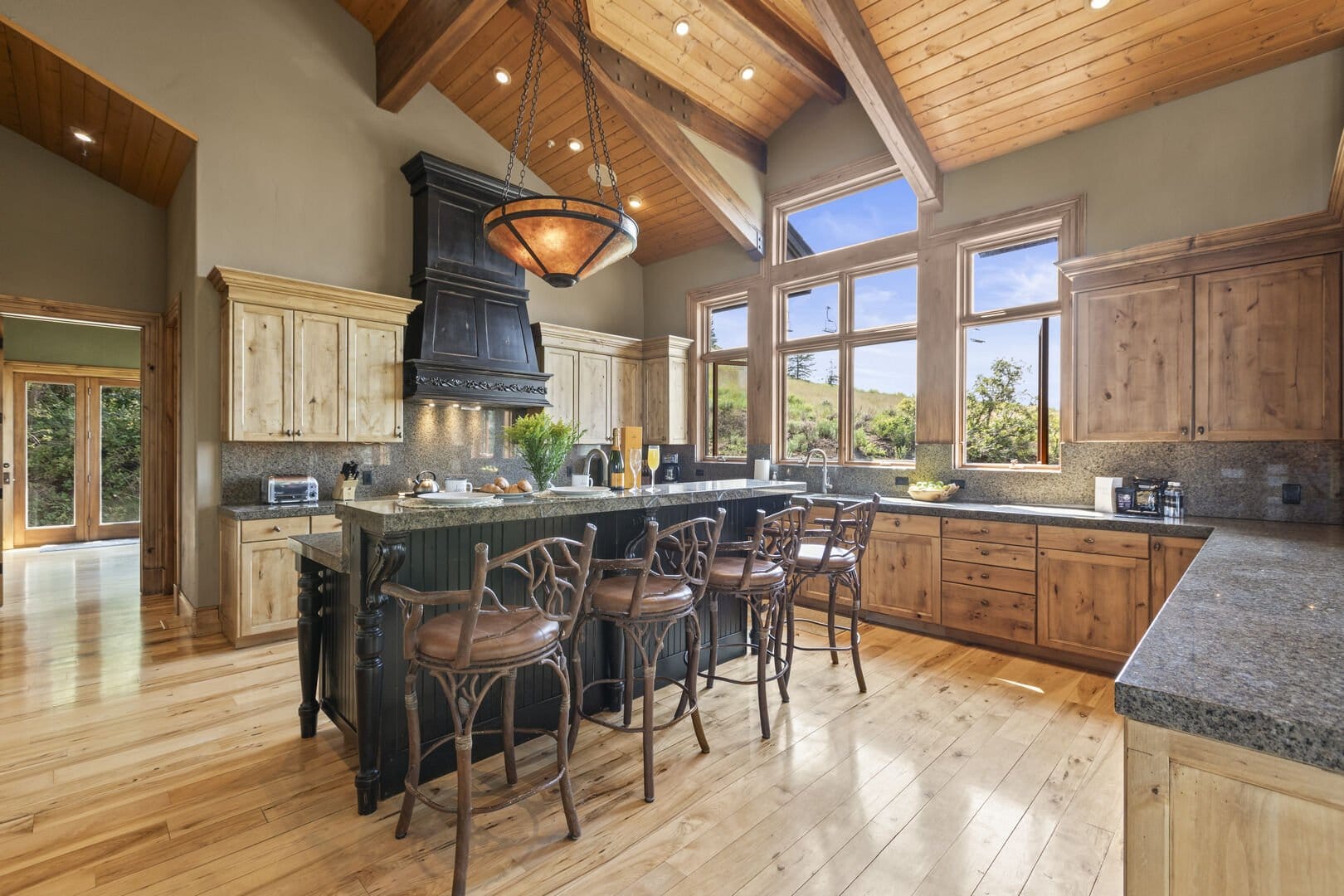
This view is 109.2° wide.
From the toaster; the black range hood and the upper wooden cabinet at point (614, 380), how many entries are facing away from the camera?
0

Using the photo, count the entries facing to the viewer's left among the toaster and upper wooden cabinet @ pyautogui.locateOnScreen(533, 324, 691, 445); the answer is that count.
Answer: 0

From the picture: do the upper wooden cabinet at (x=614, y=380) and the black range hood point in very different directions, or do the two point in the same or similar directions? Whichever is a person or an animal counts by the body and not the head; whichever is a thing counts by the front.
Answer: same or similar directions

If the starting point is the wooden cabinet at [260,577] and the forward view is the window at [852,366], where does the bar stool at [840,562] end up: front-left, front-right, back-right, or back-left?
front-right

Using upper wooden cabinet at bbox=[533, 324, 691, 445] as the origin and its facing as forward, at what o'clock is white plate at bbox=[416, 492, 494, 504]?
The white plate is roughly at 2 o'clock from the upper wooden cabinet.

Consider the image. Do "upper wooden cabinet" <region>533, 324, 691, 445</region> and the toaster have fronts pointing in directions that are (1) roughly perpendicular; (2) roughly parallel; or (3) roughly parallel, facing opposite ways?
roughly parallel

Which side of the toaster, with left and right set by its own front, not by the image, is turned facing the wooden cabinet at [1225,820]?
front

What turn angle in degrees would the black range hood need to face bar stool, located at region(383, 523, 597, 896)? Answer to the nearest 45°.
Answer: approximately 45° to its right

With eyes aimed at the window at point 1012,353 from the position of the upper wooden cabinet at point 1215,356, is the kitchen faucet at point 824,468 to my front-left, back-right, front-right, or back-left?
front-left

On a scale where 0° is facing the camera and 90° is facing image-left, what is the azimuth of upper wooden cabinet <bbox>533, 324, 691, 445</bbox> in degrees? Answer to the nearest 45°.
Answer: approximately 315°

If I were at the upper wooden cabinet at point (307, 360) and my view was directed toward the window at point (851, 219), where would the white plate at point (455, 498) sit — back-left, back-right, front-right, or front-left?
front-right

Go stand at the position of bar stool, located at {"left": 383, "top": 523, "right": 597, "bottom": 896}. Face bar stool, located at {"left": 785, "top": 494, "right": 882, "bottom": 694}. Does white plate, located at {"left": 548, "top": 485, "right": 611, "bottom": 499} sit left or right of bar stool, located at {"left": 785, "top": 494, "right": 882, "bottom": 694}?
left

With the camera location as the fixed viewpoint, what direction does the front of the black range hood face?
facing the viewer and to the right of the viewer

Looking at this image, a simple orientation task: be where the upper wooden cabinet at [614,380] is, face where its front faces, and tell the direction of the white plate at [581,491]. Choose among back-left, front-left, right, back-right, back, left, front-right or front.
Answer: front-right

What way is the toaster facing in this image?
toward the camera

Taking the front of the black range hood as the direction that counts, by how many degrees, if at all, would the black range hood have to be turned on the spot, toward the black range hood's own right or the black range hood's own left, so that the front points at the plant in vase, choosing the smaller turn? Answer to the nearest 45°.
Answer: approximately 45° to the black range hood's own right
